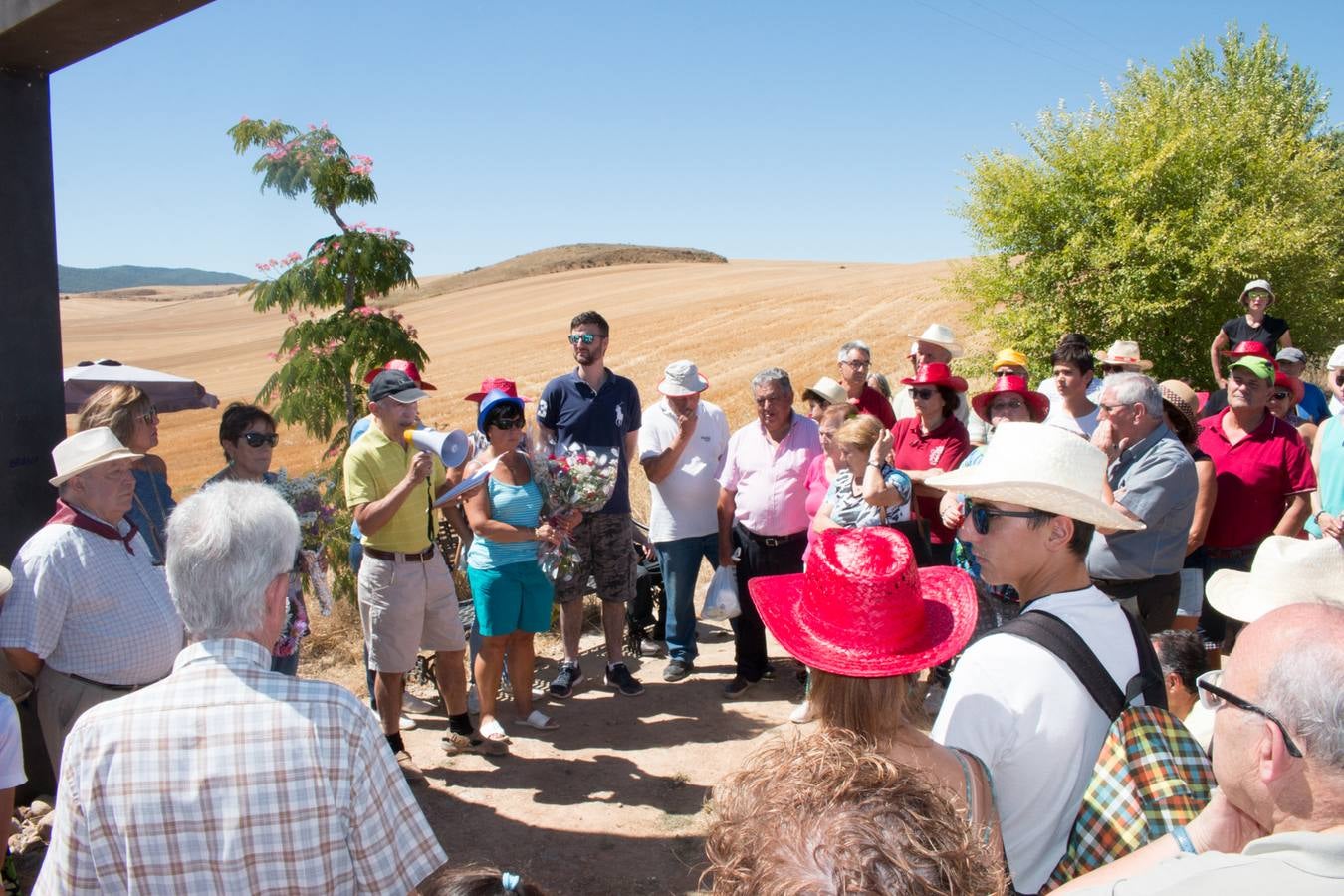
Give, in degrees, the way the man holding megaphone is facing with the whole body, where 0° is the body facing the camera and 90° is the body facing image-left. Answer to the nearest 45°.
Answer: approximately 315°

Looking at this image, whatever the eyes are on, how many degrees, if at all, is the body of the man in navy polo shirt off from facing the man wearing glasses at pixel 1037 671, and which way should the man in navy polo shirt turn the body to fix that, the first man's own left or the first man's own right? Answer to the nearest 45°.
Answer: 0° — they already face them

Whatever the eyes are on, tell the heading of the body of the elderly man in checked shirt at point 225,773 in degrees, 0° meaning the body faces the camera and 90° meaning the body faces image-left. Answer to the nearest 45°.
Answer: approximately 180°

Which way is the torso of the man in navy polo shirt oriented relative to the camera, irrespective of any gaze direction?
toward the camera

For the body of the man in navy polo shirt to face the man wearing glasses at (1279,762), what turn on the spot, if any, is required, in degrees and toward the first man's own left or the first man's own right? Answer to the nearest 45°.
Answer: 0° — they already face them

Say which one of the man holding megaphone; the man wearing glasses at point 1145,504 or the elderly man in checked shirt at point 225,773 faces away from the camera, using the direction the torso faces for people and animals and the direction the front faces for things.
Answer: the elderly man in checked shirt

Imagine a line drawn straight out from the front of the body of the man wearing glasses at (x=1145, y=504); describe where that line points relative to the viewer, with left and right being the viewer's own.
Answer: facing to the left of the viewer

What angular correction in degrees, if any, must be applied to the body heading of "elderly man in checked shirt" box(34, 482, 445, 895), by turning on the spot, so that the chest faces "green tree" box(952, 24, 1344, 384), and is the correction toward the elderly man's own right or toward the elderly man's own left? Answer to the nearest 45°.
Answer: approximately 45° to the elderly man's own right

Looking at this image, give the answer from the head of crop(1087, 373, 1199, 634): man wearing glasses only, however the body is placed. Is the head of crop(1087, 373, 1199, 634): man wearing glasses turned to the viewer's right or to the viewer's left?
to the viewer's left

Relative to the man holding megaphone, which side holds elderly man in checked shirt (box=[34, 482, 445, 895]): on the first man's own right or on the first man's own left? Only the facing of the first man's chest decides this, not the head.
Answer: on the first man's own right

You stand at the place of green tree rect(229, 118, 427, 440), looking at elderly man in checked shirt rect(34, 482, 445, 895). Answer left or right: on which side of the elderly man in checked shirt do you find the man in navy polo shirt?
left

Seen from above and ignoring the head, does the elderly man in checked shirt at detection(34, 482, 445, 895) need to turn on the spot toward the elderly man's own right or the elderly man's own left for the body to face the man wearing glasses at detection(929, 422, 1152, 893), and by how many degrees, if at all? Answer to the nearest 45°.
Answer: approximately 90° to the elderly man's own right
